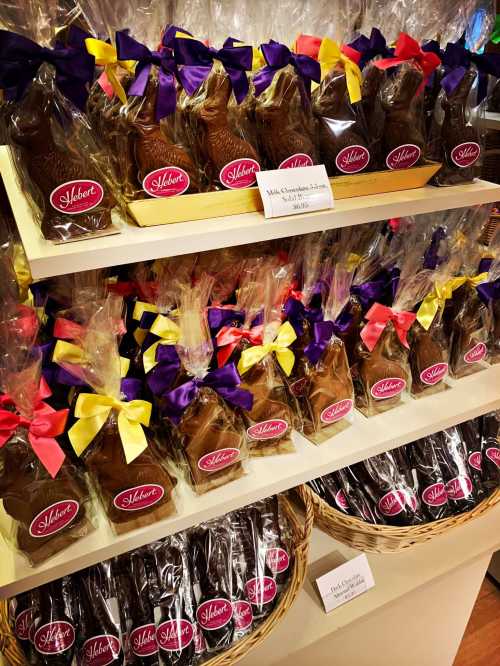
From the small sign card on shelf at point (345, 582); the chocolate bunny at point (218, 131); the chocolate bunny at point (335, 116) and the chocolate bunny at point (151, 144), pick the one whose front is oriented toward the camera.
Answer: the small sign card on shelf

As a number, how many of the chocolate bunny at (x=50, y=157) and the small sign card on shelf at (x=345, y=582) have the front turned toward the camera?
1

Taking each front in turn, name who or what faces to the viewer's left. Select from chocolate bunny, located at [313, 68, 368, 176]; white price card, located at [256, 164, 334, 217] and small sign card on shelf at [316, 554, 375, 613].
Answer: the chocolate bunny

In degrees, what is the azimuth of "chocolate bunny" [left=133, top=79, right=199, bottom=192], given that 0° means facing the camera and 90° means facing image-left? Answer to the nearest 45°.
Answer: approximately 90°

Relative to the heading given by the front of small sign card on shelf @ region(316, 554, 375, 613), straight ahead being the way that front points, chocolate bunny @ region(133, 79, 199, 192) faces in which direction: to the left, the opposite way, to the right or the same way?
to the right

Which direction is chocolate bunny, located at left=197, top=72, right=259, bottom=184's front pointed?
to the viewer's left

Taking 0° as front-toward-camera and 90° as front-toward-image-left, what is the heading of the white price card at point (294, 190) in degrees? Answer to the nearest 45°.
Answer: approximately 0°

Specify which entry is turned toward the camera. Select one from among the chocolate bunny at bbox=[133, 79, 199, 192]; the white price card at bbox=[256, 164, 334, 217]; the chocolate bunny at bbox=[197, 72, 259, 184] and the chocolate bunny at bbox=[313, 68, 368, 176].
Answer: the white price card
